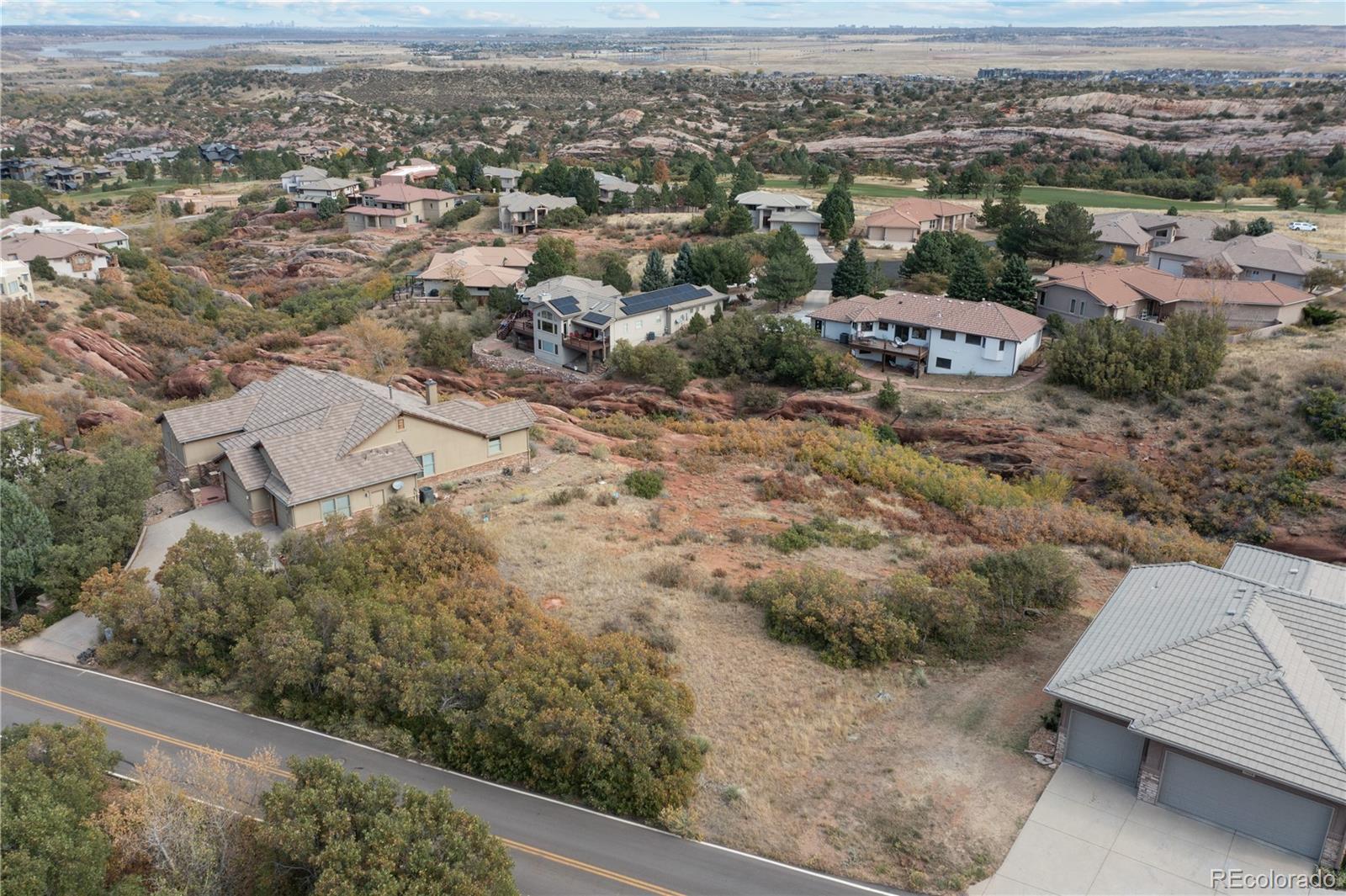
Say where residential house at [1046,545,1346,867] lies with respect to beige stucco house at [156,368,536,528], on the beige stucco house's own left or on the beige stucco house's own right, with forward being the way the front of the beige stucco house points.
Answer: on the beige stucco house's own left

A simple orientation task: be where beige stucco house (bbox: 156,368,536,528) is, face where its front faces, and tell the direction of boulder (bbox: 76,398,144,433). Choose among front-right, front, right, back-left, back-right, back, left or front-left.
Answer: right

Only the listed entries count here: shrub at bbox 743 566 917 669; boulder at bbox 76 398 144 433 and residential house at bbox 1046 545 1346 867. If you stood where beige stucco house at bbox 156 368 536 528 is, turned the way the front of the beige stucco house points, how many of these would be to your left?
2

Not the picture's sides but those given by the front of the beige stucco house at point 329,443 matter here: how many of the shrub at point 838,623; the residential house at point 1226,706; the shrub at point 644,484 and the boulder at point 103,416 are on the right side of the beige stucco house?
1

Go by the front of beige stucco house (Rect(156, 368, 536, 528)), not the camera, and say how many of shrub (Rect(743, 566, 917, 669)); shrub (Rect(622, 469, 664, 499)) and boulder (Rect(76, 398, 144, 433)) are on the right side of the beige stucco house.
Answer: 1

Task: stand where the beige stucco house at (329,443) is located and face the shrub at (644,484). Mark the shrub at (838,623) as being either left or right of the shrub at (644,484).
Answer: right

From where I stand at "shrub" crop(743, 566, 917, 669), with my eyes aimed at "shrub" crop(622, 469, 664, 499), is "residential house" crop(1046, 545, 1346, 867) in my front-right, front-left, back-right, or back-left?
back-right

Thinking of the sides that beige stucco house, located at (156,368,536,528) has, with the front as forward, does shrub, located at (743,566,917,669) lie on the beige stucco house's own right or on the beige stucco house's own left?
on the beige stucco house's own left

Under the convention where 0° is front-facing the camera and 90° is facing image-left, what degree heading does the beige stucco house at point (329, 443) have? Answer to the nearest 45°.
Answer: approximately 45°

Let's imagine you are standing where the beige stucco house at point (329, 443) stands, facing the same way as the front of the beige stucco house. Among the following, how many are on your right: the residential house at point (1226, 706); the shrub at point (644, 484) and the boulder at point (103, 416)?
1

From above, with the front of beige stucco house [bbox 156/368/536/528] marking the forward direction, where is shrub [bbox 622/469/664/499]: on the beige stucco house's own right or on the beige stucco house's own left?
on the beige stucco house's own left
